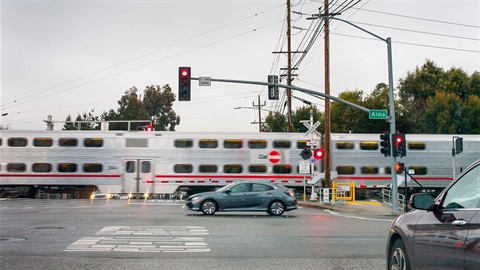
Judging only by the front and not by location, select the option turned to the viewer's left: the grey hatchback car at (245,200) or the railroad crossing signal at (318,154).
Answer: the grey hatchback car

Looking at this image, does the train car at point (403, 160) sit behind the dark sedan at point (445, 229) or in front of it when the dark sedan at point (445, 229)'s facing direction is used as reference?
in front

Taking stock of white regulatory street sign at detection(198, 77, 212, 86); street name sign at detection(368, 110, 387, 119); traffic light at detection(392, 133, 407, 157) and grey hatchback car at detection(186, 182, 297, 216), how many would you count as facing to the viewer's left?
1

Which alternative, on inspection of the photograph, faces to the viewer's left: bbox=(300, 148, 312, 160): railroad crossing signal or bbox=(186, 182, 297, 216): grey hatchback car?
the grey hatchback car

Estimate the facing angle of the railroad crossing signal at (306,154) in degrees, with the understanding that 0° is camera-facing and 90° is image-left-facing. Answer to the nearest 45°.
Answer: approximately 0°

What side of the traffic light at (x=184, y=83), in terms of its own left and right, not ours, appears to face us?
front

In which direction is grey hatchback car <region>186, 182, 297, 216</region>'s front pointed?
to the viewer's left

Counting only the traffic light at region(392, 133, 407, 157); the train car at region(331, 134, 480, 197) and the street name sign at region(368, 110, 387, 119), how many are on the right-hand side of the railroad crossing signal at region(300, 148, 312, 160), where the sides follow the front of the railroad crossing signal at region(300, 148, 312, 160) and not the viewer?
0

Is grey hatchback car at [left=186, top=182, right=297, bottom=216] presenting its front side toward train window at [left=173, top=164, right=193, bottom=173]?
no

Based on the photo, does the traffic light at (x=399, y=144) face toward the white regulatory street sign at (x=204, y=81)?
no

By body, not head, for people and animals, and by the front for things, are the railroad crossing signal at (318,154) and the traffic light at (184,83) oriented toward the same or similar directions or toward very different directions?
same or similar directions

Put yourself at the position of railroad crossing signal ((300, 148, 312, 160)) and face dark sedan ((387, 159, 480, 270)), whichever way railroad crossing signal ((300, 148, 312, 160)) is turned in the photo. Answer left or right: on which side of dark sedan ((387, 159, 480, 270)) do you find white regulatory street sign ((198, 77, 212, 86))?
right

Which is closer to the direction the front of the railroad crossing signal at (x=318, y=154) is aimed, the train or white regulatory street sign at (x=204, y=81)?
the white regulatory street sign

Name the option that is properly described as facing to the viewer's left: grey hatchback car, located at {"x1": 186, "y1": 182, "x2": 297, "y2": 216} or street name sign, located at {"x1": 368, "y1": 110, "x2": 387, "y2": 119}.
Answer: the grey hatchback car

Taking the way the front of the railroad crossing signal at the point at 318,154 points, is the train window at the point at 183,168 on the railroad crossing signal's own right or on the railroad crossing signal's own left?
on the railroad crossing signal's own right

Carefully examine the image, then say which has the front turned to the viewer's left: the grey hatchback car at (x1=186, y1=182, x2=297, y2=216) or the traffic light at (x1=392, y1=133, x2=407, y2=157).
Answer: the grey hatchback car

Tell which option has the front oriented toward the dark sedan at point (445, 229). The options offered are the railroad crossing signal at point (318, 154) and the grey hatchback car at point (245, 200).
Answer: the railroad crossing signal

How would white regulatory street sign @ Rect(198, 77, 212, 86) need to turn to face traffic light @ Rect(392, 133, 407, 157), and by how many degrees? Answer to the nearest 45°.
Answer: approximately 90° to its left

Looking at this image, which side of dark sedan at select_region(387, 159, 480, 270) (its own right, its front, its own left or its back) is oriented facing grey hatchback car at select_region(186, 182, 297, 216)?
front

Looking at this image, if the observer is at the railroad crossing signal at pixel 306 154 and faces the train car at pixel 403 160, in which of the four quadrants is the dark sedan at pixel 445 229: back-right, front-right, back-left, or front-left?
back-right

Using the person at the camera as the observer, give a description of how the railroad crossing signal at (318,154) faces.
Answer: facing the viewer

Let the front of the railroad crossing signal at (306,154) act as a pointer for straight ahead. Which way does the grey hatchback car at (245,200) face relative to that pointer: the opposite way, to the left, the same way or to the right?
to the right

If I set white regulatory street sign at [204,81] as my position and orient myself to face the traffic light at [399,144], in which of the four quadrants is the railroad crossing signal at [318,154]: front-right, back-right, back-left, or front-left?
front-left
